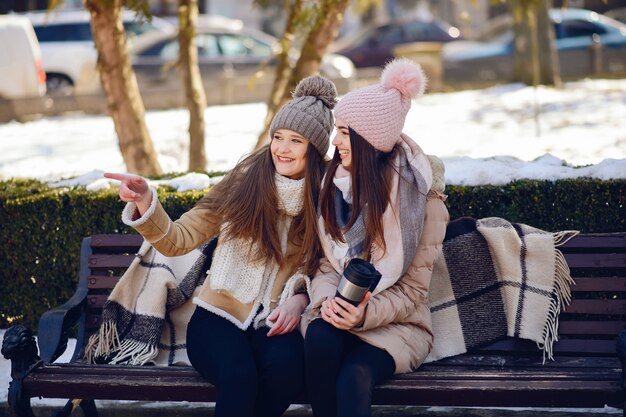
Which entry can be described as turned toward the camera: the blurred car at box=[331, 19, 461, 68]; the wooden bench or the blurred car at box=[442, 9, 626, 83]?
the wooden bench

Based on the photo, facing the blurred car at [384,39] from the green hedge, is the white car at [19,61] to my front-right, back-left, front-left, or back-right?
front-left

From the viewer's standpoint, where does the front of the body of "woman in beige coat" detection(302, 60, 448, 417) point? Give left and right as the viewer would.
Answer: facing the viewer and to the left of the viewer

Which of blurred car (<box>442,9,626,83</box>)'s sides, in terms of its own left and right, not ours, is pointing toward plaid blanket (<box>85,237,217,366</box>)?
left

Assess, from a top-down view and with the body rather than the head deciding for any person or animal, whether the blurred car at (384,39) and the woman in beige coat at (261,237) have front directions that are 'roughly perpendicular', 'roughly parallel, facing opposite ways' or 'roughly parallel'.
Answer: roughly perpendicular

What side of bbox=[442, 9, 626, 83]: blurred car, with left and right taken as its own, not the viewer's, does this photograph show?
left

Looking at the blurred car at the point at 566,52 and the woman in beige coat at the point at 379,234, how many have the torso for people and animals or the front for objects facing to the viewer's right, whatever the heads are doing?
0

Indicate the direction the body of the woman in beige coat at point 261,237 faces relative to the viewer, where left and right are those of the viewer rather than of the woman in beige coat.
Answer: facing the viewer

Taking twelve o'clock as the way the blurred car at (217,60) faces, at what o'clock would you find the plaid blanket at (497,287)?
The plaid blanket is roughly at 3 o'clock from the blurred car.

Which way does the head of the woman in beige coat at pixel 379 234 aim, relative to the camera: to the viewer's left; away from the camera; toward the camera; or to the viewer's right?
to the viewer's left

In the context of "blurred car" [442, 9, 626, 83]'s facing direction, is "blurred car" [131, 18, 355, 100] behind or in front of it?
in front

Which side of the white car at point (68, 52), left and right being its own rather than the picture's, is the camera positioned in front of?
right

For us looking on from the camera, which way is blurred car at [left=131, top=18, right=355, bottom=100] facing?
facing to the right of the viewer

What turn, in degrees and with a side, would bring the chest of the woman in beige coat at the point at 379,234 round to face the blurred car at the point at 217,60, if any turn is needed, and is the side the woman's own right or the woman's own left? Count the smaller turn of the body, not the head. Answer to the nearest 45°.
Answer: approximately 135° to the woman's own right

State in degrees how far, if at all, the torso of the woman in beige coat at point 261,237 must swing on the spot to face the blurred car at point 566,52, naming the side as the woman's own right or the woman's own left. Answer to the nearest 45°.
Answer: approximately 135° to the woman's own left

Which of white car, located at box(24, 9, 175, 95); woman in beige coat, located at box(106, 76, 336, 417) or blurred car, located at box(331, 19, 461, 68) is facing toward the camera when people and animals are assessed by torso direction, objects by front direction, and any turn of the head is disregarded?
the woman in beige coat

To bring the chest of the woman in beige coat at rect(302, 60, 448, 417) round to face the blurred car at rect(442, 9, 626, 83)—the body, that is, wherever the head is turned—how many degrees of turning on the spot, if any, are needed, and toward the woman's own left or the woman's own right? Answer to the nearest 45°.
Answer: approximately 135° to the woman's own right

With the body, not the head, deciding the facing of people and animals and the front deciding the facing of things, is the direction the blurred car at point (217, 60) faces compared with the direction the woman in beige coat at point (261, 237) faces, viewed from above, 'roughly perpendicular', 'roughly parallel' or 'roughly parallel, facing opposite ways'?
roughly perpendicular
